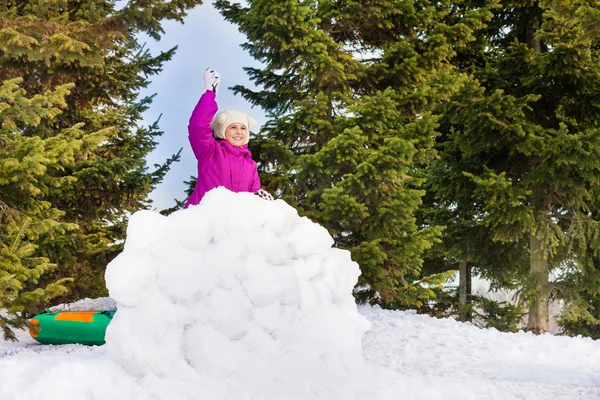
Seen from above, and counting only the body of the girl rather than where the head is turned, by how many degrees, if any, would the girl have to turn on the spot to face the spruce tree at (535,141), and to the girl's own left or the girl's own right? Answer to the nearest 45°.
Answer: approximately 90° to the girl's own left

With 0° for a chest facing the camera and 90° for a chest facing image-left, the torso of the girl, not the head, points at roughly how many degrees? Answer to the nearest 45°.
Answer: approximately 315°

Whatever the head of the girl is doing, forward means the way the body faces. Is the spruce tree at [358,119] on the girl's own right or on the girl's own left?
on the girl's own left

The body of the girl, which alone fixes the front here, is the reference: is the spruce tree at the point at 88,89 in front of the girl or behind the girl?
behind

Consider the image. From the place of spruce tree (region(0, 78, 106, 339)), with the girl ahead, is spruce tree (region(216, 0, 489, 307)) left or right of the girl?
left
